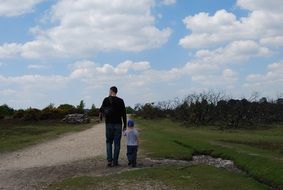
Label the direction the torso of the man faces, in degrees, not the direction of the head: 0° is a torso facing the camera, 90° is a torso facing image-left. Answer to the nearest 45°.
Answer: approximately 180°
